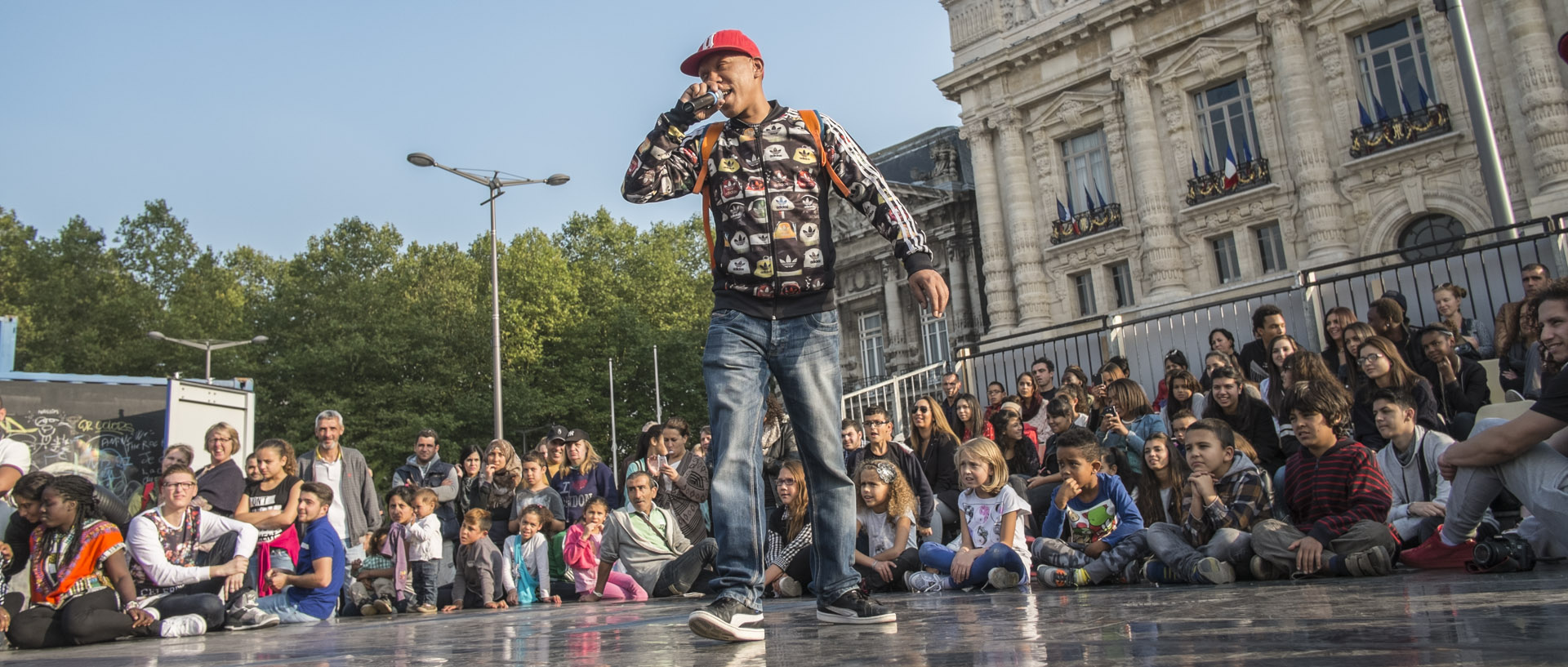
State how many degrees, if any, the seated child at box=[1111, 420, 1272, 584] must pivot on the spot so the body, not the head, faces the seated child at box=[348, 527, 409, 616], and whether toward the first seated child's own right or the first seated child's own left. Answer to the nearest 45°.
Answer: approximately 45° to the first seated child's own right

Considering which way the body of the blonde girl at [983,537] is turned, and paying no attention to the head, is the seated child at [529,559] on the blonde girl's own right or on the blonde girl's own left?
on the blonde girl's own right

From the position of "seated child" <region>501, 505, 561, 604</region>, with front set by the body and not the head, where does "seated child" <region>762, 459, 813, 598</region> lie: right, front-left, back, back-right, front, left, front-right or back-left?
front-left

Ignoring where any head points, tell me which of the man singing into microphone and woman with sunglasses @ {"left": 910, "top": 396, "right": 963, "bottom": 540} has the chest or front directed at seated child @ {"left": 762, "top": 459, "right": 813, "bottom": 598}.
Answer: the woman with sunglasses

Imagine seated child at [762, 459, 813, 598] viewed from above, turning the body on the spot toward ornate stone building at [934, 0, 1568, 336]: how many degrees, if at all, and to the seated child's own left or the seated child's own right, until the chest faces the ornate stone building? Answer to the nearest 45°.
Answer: approximately 180°

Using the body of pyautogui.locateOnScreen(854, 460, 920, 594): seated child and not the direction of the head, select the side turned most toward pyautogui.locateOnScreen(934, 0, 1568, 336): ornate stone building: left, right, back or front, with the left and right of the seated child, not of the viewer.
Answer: back

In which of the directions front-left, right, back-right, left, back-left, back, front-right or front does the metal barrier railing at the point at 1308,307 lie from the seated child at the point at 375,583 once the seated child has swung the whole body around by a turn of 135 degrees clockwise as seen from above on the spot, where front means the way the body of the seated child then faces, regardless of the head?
back-right

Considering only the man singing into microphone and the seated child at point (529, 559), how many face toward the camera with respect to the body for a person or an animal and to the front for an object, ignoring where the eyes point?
2

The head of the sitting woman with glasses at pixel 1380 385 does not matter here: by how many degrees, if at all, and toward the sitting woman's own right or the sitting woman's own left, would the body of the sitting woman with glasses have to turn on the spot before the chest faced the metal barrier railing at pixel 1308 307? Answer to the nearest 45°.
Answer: approximately 135° to the sitting woman's own right
